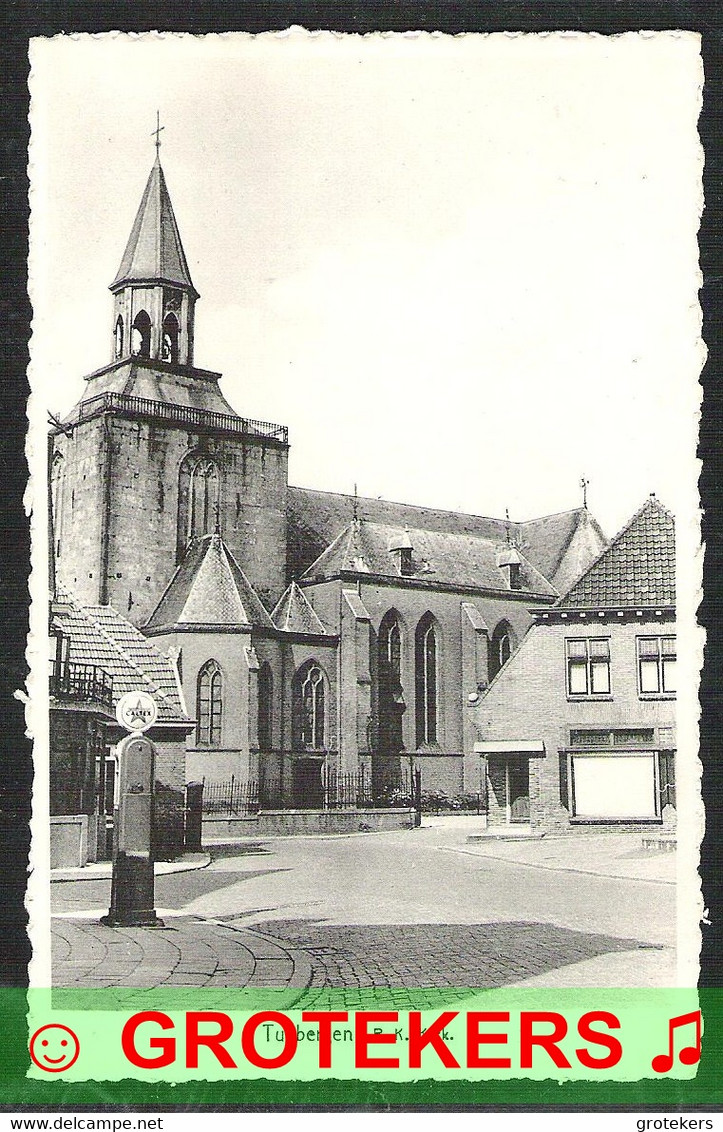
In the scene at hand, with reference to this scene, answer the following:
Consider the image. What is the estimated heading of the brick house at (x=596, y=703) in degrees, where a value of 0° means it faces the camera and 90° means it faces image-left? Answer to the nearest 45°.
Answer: approximately 0°

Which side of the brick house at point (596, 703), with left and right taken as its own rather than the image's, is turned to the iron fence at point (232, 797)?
right

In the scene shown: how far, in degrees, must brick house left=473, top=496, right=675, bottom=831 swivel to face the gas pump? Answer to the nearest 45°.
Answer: approximately 45° to its right

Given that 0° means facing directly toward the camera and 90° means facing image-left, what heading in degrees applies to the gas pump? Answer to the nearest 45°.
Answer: approximately 0°

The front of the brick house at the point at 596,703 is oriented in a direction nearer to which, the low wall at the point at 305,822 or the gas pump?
the gas pump

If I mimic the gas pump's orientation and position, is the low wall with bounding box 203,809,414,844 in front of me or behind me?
behind

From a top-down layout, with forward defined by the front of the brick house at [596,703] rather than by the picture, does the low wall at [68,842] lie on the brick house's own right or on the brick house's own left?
on the brick house's own right

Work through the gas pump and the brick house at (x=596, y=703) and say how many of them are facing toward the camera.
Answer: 2
